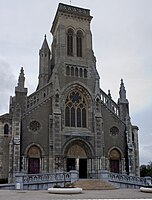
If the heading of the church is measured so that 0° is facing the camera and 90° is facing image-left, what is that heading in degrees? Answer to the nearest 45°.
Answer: approximately 0°
